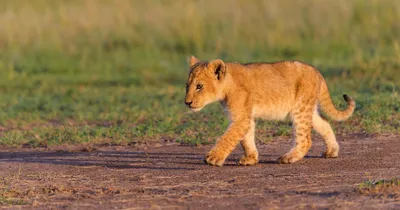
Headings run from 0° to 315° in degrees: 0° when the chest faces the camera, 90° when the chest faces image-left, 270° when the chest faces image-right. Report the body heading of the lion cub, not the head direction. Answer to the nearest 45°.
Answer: approximately 90°
